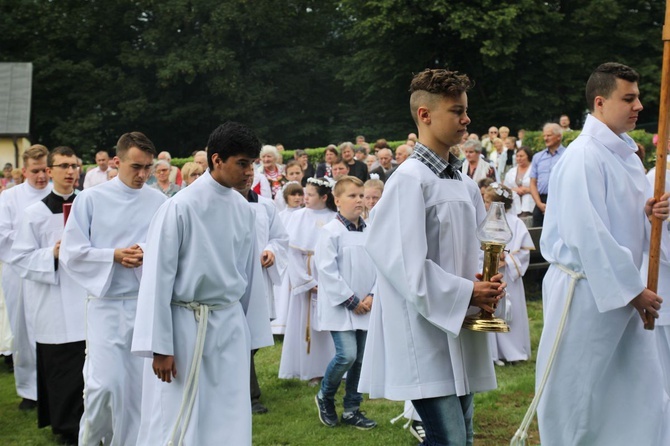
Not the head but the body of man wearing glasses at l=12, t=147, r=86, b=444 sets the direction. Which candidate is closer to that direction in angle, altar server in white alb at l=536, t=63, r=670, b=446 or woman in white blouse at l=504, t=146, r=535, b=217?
the altar server in white alb

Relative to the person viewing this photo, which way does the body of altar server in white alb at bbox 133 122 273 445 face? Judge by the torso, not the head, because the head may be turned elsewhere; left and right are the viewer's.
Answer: facing the viewer and to the right of the viewer

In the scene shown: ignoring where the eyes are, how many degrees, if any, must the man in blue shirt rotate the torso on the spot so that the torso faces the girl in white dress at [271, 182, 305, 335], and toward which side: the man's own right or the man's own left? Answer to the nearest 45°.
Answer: approximately 45° to the man's own right

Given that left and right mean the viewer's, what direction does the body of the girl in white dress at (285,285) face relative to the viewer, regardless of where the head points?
facing the viewer

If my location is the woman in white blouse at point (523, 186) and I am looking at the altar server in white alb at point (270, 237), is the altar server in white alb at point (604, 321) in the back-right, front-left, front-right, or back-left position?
front-left

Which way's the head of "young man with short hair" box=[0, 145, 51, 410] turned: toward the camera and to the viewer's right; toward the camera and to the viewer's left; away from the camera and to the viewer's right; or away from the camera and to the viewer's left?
toward the camera and to the viewer's right

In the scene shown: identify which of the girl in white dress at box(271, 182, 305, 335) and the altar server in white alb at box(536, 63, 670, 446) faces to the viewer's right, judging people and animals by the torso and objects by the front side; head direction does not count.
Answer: the altar server in white alb

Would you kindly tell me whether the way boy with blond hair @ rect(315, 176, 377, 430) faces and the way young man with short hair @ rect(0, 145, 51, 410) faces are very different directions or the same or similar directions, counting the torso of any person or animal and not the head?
same or similar directions

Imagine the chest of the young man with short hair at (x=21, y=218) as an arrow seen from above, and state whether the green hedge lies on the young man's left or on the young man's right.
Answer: on the young man's left

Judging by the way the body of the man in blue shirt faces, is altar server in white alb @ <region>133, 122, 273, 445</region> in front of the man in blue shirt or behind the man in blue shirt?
in front

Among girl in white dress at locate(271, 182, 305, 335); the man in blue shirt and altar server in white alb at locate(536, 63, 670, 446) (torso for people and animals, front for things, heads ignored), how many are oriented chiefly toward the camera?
2

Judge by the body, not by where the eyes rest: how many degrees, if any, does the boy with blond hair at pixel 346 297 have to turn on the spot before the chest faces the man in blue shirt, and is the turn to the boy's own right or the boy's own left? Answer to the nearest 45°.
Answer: approximately 90° to the boy's own left

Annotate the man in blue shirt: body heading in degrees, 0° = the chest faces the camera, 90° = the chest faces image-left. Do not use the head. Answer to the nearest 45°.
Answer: approximately 0°

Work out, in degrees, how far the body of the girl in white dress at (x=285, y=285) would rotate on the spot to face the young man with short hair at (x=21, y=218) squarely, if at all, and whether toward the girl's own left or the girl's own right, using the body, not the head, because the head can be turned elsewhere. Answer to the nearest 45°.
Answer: approximately 45° to the girl's own right
